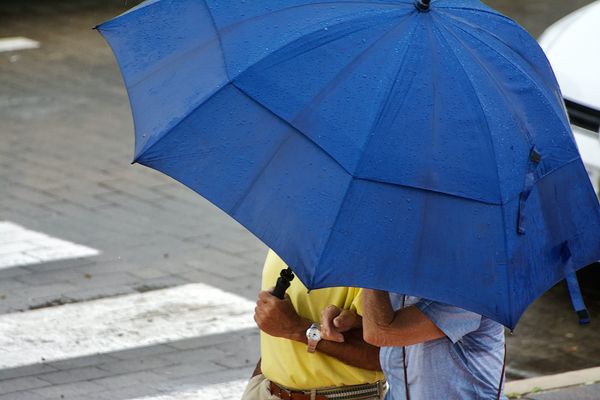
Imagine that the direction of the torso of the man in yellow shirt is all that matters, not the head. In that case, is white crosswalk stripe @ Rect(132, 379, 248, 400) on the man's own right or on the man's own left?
on the man's own right

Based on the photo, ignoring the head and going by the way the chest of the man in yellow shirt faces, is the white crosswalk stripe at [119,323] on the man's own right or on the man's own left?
on the man's own right

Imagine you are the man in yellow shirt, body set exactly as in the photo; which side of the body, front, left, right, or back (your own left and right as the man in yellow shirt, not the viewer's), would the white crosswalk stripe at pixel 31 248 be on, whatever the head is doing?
right

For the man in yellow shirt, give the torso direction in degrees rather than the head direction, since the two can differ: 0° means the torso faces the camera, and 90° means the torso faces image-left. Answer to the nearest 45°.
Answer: approximately 45°
